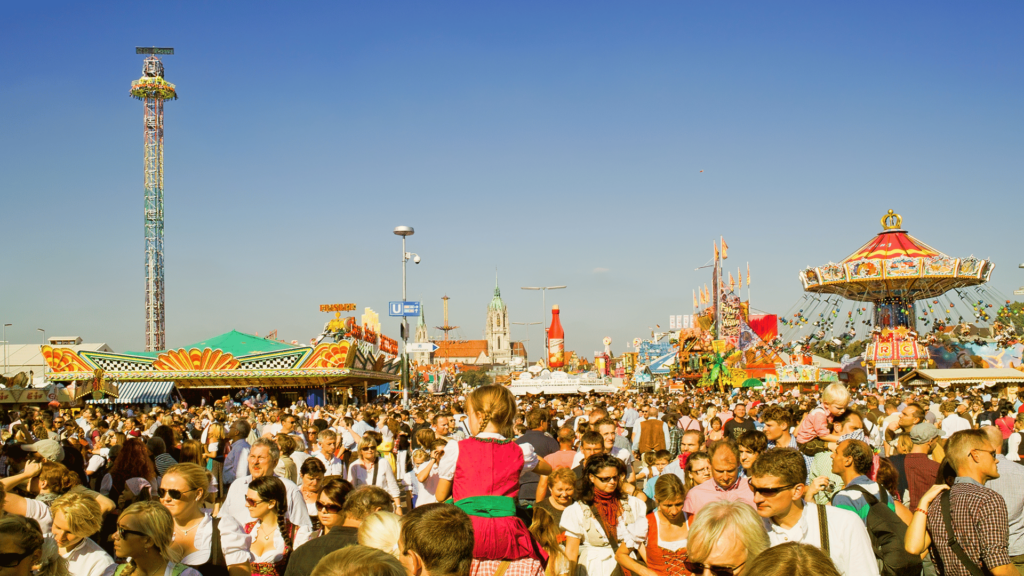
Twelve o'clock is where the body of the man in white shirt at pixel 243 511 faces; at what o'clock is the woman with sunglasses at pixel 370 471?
The woman with sunglasses is roughly at 7 o'clock from the man in white shirt.

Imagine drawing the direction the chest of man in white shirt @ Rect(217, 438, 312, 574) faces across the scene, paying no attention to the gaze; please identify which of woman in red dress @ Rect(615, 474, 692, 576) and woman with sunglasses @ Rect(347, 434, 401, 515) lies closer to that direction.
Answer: the woman in red dress

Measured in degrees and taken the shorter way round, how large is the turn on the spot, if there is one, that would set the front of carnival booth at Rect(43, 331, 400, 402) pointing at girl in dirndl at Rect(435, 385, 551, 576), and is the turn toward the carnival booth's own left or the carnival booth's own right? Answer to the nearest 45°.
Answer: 0° — it already faces them

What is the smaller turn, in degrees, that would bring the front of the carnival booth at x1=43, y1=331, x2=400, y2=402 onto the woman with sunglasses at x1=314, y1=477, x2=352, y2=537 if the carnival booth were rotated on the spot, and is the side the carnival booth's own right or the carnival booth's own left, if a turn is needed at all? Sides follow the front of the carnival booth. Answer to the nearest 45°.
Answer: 0° — it already faces them

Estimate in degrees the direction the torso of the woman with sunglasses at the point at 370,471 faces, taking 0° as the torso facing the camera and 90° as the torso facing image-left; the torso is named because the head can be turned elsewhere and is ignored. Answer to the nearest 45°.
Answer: approximately 0°

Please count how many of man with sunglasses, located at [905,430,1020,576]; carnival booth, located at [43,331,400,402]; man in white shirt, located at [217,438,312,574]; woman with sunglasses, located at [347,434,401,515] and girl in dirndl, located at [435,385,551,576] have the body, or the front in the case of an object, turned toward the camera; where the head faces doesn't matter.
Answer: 3

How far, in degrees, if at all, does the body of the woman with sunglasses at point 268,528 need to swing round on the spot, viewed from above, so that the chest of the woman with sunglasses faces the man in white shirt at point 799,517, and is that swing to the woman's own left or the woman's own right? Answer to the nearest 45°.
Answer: approximately 90° to the woman's own left

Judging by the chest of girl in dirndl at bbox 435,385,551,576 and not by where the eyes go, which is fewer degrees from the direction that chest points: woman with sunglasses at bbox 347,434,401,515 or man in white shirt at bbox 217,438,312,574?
the woman with sunglasses

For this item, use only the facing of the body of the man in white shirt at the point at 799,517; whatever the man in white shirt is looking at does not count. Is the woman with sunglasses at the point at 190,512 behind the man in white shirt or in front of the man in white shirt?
in front
